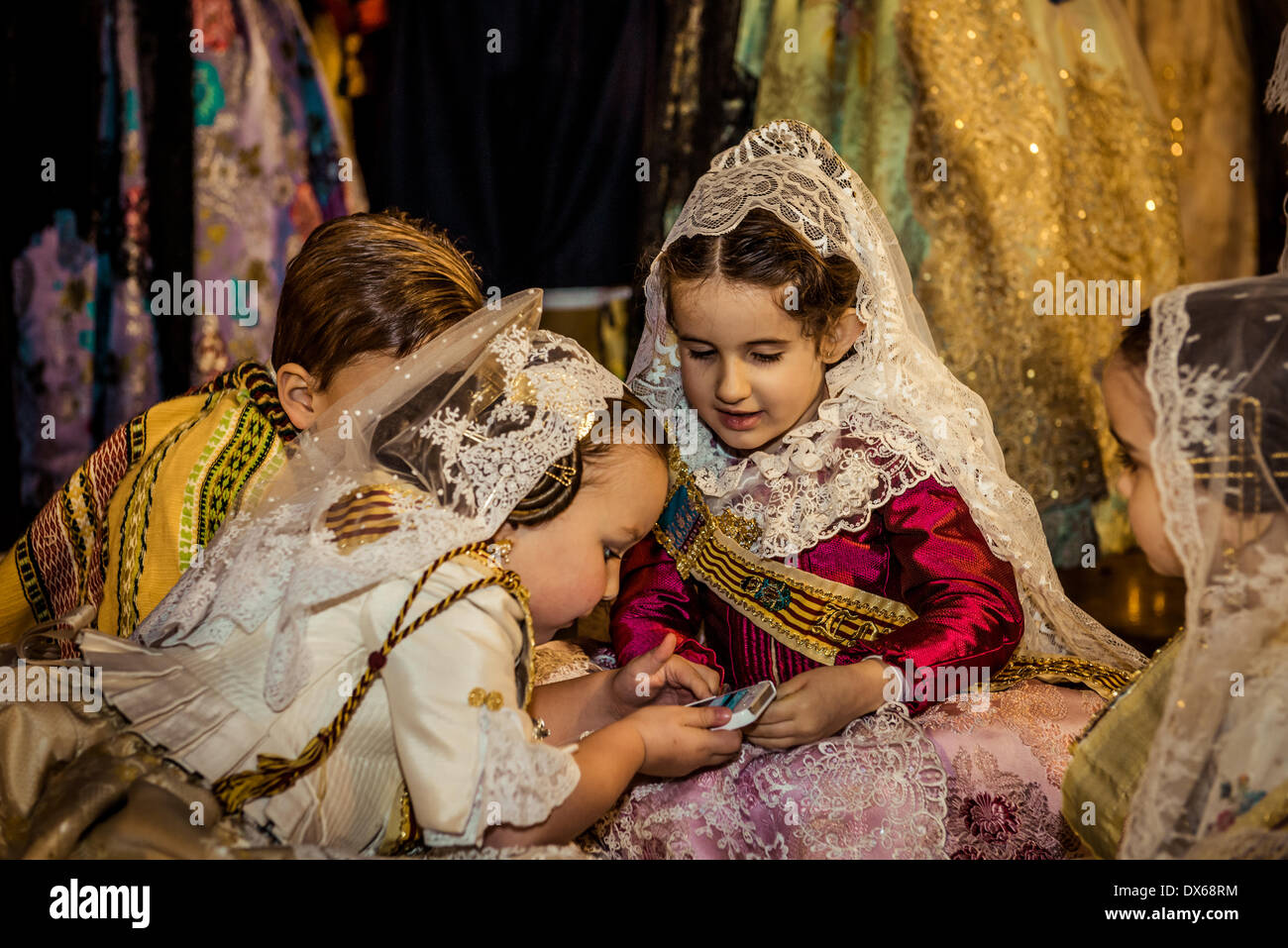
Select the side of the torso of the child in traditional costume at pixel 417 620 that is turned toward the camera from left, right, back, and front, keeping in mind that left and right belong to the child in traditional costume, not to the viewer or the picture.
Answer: right

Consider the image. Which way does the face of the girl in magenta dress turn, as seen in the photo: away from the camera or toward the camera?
toward the camera

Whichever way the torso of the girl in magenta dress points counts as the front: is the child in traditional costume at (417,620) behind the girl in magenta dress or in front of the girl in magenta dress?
in front

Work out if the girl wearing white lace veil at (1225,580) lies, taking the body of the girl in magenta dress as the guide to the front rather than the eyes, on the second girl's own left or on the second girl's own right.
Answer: on the second girl's own left

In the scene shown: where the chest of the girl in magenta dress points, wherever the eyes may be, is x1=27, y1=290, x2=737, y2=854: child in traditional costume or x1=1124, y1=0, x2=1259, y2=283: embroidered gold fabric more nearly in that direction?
the child in traditional costume

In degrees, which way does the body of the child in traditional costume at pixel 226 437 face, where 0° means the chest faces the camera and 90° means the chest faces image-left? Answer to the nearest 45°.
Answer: approximately 270°

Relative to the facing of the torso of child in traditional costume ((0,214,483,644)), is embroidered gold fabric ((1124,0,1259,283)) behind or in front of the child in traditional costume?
in front

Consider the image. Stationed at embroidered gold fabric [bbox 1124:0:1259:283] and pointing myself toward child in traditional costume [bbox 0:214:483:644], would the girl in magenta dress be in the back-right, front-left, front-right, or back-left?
front-left

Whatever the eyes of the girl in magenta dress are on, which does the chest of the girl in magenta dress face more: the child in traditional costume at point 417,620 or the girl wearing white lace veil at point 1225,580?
the child in traditional costume

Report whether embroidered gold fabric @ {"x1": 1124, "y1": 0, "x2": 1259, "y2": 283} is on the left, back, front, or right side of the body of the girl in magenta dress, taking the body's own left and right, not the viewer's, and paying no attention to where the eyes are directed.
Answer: back
